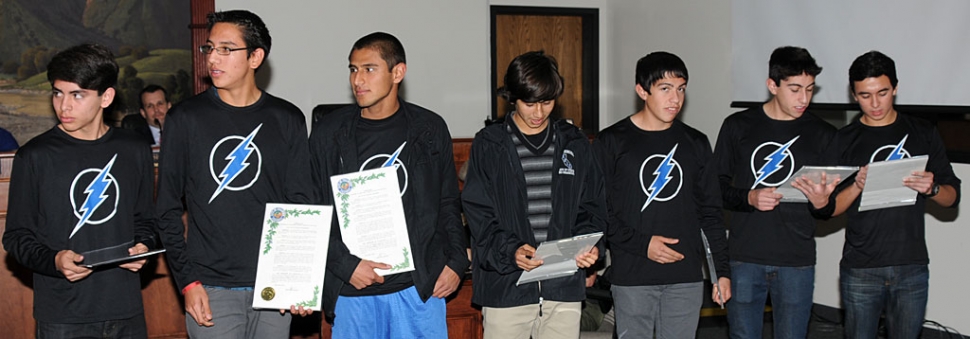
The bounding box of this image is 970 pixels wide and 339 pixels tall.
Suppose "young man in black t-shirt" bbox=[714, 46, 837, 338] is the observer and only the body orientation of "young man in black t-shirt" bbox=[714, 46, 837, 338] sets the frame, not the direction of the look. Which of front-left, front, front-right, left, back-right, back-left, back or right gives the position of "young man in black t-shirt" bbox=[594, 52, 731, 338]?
front-right

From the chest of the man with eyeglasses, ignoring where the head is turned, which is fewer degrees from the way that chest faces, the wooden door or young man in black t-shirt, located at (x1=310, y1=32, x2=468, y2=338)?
the young man in black t-shirt

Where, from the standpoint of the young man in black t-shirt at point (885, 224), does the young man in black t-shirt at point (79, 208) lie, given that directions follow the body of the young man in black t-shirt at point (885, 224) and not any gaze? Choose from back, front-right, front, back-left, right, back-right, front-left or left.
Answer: front-right

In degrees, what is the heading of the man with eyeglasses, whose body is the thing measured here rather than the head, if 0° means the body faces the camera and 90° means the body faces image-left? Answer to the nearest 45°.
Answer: approximately 0°

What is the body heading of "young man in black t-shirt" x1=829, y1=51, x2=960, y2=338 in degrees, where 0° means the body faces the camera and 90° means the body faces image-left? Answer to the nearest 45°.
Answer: approximately 0°

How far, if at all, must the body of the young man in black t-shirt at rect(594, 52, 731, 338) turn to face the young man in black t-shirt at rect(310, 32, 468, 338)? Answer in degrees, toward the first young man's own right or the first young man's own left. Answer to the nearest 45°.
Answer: approximately 45° to the first young man's own right

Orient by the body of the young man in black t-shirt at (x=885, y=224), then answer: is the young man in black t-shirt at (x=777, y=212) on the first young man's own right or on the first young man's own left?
on the first young man's own right

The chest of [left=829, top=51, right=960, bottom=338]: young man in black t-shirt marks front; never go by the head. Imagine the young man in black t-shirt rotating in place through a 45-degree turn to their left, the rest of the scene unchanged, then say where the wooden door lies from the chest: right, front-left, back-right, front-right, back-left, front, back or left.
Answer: back
